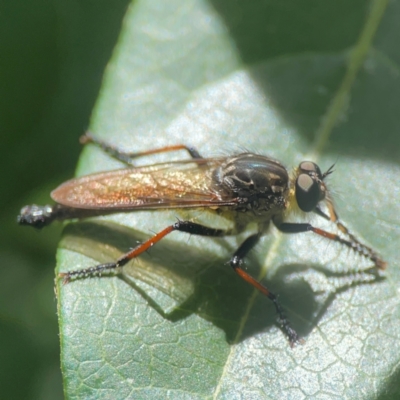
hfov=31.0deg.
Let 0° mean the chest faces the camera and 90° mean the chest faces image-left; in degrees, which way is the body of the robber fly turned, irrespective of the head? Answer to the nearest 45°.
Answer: approximately 270°
